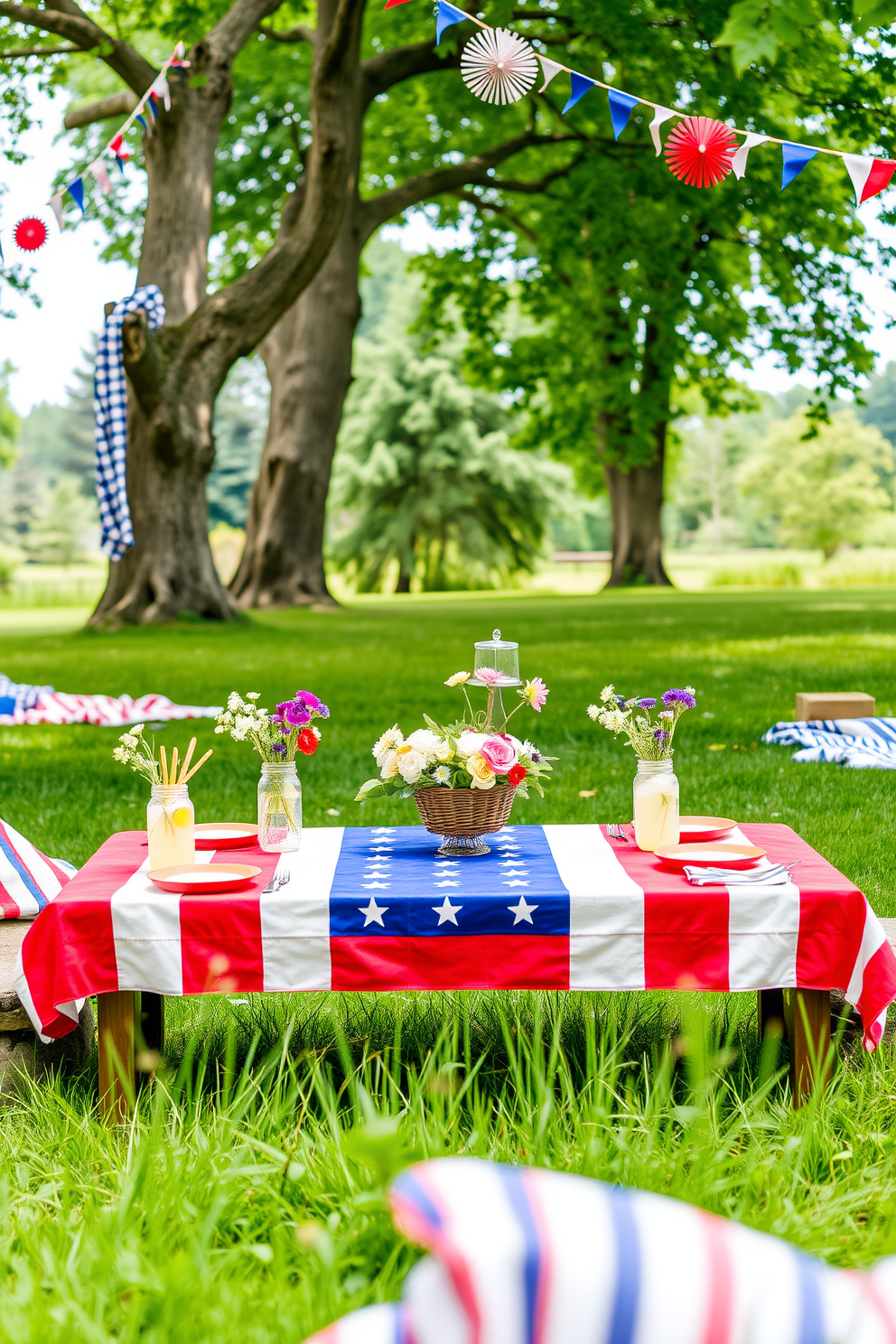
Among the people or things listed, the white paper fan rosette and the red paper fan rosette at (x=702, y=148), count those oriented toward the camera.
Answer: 2

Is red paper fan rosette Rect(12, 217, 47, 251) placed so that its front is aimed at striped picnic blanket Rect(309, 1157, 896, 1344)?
yes

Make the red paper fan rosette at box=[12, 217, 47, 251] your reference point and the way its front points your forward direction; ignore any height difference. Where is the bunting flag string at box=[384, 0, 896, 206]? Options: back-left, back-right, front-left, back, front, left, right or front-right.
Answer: front-left

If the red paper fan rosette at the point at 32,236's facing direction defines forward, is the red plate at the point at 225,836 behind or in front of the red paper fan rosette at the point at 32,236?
in front

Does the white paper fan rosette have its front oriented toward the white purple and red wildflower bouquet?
yes

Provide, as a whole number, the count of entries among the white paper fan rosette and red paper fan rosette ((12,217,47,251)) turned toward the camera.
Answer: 2

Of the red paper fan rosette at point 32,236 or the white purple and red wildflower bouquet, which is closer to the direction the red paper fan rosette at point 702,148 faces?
the white purple and red wildflower bouquet

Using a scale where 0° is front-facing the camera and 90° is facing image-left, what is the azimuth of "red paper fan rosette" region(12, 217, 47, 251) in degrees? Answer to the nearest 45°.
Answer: approximately 0°

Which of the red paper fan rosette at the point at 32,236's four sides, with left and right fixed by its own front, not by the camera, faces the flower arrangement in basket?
front

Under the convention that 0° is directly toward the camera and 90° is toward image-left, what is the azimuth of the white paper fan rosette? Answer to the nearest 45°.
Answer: approximately 0°

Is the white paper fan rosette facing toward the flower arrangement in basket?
yes

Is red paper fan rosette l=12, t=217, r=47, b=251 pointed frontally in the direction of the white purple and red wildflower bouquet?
yes
